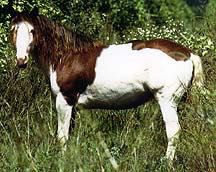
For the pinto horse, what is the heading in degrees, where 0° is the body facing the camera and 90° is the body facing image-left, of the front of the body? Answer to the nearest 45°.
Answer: approximately 90°
